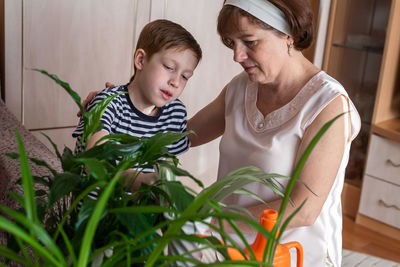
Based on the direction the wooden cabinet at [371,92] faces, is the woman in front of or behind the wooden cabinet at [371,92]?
in front

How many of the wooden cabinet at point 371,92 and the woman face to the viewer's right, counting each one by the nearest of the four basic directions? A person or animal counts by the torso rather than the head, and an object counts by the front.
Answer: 0

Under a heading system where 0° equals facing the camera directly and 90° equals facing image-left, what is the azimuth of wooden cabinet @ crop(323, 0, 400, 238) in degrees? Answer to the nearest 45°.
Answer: approximately 45°

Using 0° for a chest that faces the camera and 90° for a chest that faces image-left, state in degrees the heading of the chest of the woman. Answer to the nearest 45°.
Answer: approximately 45°

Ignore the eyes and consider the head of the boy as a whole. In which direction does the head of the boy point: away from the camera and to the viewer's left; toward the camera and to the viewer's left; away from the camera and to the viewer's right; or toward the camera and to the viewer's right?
toward the camera and to the viewer's right

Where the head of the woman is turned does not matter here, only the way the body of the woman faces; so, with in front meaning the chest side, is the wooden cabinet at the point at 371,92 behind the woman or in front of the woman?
behind

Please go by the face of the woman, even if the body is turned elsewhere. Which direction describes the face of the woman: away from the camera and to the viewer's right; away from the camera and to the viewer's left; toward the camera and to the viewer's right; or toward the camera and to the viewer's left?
toward the camera and to the viewer's left
